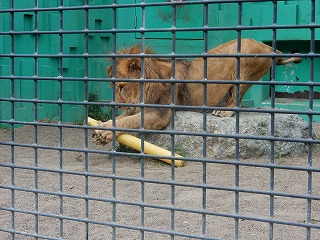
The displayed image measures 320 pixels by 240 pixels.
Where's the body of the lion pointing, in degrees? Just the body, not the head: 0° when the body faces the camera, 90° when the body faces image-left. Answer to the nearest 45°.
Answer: approximately 90°

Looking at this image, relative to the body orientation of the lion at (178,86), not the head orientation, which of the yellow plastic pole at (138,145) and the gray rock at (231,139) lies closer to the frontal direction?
the yellow plastic pole

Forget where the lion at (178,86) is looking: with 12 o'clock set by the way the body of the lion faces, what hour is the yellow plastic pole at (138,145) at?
The yellow plastic pole is roughly at 10 o'clock from the lion.
